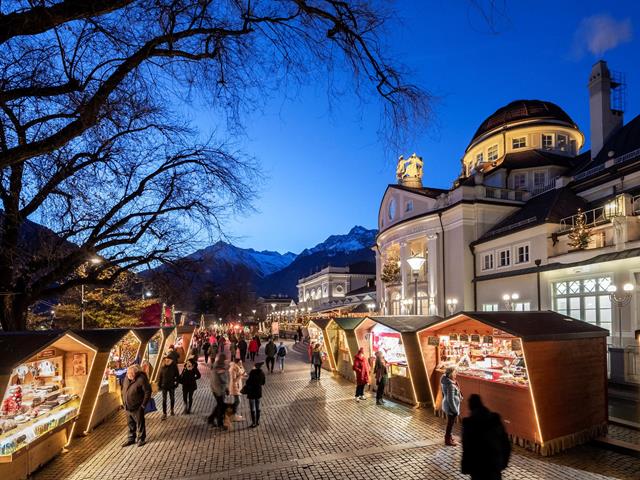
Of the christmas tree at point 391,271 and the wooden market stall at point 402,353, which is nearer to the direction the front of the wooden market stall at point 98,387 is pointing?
the wooden market stall

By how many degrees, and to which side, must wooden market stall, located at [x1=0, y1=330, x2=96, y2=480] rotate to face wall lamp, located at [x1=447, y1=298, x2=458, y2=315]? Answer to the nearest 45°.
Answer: approximately 90° to its left

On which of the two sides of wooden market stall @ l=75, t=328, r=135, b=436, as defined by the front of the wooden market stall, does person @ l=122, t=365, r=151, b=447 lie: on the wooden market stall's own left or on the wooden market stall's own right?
on the wooden market stall's own right

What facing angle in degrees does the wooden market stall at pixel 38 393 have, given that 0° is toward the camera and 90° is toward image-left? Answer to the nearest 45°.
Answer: approximately 315°

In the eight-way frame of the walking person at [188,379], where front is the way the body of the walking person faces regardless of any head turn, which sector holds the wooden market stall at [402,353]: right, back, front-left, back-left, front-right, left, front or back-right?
left

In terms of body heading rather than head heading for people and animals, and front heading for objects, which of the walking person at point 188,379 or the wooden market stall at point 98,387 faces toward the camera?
the walking person

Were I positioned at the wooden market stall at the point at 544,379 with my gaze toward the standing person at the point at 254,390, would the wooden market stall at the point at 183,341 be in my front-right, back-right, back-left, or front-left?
front-right

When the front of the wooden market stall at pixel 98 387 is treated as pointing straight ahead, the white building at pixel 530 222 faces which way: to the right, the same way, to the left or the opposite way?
the opposite way

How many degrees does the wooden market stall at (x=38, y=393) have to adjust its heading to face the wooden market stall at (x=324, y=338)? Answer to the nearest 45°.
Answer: approximately 90° to its left

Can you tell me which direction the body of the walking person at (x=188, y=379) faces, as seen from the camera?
toward the camera

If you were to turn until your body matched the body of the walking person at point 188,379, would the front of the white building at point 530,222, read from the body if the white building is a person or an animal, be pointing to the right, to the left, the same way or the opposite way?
to the right

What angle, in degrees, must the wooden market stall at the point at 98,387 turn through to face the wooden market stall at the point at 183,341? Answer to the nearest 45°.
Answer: approximately 90° to its left

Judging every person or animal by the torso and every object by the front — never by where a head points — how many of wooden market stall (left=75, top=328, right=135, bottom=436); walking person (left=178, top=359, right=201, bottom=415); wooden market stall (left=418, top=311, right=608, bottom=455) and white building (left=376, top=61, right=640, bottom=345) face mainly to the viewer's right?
1

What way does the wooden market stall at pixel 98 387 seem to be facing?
to the viewer's right
